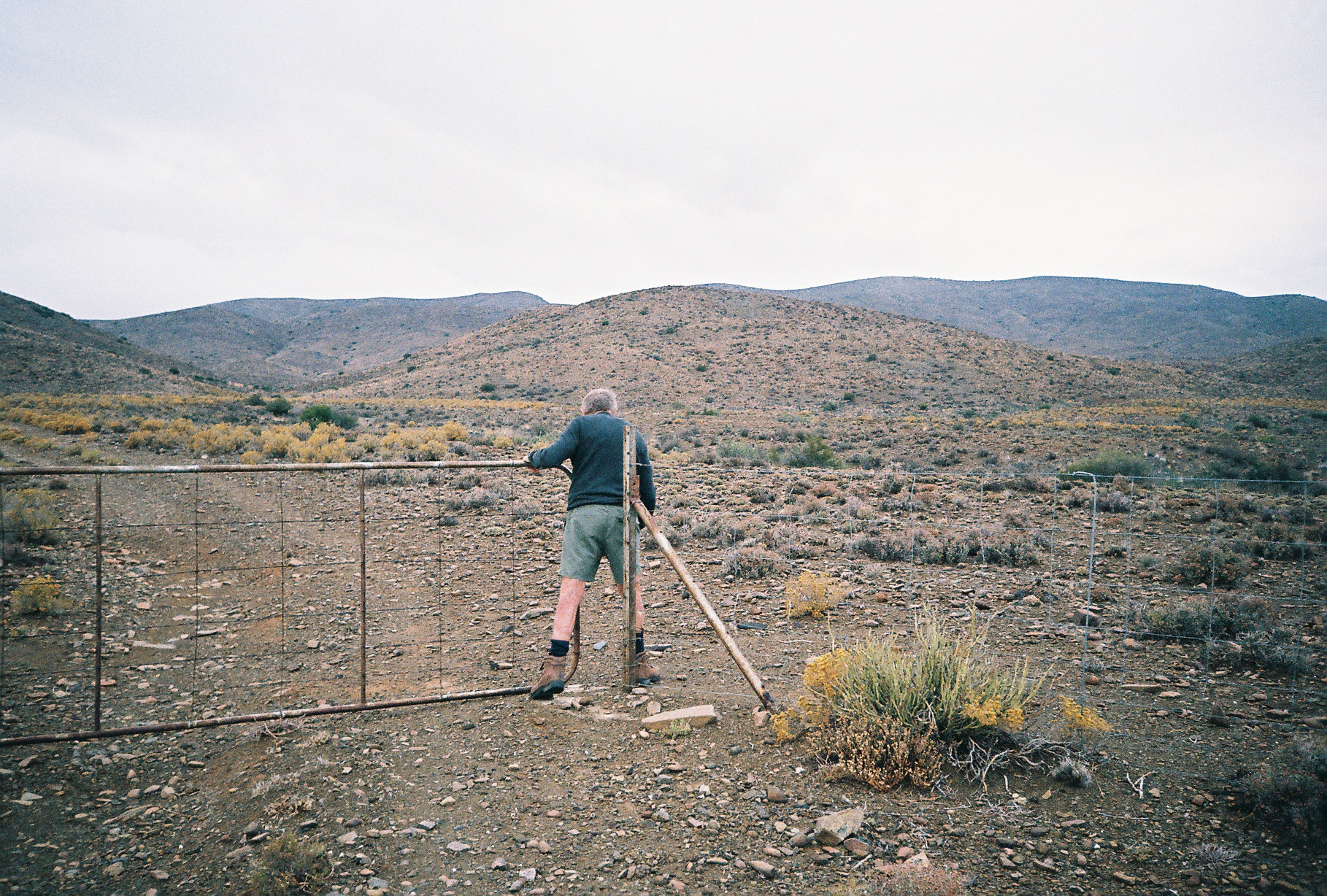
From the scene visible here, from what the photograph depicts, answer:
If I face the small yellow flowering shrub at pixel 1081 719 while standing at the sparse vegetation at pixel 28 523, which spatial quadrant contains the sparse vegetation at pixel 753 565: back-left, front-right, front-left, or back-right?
front-left

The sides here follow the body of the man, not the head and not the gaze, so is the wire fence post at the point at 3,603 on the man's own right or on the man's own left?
on the man's own left

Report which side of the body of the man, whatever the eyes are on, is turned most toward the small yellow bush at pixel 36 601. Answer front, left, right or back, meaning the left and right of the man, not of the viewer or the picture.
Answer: left

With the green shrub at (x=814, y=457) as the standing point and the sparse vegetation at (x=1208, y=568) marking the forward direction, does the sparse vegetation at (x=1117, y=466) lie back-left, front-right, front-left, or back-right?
front-left

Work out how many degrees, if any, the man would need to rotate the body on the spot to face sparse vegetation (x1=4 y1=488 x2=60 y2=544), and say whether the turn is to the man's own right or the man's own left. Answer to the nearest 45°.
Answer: approximately 45° to the man's own left

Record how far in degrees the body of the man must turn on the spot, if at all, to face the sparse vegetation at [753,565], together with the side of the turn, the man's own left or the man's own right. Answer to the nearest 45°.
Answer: approximately 45° to the man's own right

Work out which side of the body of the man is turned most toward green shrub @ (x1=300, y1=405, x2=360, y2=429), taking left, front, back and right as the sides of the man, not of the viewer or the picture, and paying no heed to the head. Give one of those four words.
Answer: front

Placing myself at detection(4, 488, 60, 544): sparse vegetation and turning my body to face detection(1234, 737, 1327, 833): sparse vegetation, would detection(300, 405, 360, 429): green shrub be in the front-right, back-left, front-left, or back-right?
back-left

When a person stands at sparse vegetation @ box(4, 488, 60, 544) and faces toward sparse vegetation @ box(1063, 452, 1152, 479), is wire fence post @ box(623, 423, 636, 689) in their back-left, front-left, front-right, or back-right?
front-right

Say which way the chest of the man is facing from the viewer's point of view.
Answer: away from the camera

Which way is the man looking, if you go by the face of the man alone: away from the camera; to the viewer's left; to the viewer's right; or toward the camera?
away from the camera

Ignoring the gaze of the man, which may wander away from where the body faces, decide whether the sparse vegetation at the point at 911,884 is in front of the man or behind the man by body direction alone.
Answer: behind
